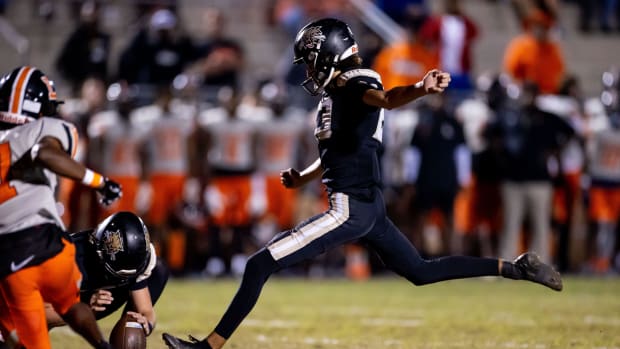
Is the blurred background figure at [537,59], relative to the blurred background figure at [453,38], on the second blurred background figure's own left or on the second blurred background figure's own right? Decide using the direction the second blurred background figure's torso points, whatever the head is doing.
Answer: on the second blurred background figure's own left

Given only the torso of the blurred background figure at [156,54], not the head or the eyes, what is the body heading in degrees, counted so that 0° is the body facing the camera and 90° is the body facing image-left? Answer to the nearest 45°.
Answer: approximately 0°

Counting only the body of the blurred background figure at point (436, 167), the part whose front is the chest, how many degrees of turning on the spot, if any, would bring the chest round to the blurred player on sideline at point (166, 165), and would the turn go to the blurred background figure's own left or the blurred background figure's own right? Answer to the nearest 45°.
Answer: approximately 90° to the blurred background figure's own right

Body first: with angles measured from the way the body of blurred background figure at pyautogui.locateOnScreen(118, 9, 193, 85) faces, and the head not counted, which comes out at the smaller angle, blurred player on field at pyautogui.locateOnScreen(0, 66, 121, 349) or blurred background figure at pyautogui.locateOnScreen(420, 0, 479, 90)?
the blurred player on field

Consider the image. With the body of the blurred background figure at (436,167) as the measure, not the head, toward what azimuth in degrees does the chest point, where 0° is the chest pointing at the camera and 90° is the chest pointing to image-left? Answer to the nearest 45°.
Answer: approximately 0°
